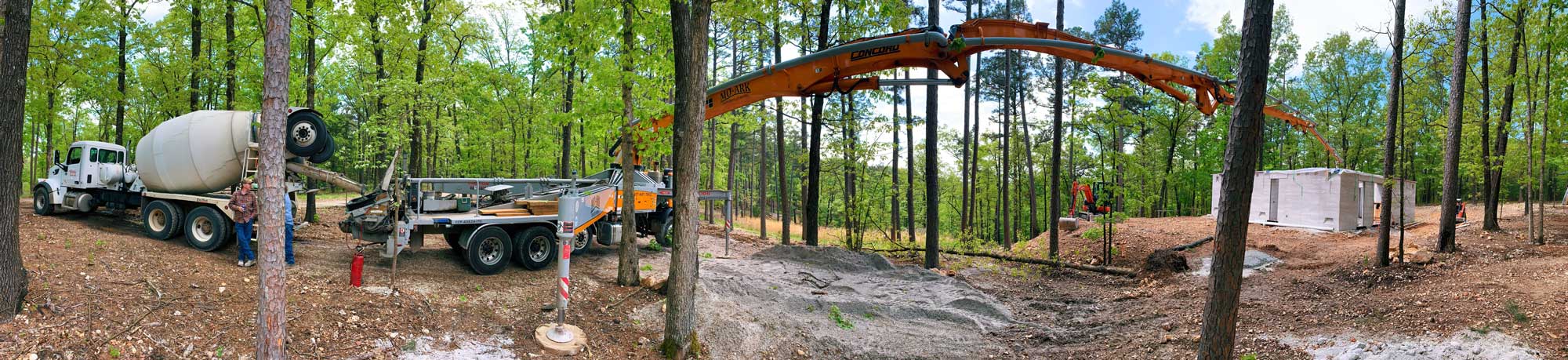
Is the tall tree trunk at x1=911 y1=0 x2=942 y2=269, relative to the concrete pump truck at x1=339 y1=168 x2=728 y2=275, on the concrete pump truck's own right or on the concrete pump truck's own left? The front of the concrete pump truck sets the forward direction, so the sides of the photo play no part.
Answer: on the concrete pump truck's own right

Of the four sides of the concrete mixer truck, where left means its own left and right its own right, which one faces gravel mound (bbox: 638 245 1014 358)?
back

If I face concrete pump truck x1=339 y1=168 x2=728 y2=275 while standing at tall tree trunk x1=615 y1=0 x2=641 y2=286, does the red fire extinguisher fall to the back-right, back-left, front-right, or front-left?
front-left

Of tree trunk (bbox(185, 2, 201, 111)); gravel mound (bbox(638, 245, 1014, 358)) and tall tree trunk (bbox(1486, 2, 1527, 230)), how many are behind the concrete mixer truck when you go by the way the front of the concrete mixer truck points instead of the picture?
2

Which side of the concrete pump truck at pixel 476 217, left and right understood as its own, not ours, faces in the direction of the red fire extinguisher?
back

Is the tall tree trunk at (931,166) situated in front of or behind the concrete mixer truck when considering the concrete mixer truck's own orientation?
behind

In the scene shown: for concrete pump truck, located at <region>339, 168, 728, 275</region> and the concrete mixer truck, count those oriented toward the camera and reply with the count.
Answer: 0

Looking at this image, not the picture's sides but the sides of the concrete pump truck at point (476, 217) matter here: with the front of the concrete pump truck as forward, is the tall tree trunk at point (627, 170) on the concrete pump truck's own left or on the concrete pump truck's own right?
on the concrete pump truck's own right

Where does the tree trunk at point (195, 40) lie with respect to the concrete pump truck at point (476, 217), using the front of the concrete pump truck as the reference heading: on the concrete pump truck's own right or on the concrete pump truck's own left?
on the concrete pump truck's own left

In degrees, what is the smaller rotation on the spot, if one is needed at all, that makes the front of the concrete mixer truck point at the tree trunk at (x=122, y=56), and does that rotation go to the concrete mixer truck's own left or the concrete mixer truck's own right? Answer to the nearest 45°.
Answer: approximately 45° to the concrete mixer truck's own right

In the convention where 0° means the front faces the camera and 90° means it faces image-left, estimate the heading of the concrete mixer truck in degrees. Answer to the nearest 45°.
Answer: approximately 135°

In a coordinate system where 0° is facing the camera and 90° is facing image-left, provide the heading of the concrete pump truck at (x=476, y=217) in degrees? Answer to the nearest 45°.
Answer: approximately 225°

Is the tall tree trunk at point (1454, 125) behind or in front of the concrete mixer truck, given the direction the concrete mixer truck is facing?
behind
